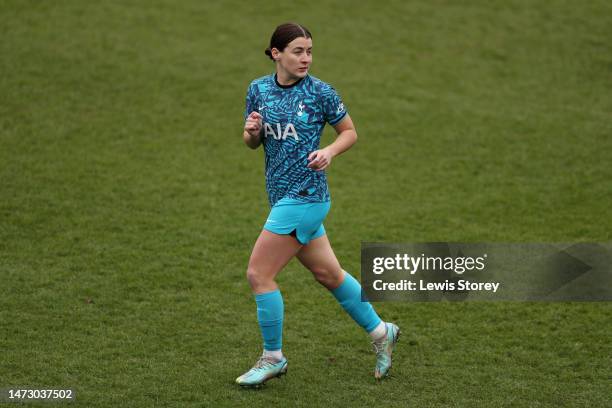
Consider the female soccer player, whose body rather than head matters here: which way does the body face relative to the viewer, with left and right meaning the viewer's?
facing the viewer and to the left of the viewer

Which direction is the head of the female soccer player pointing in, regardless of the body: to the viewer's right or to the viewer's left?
to the viewer's right
